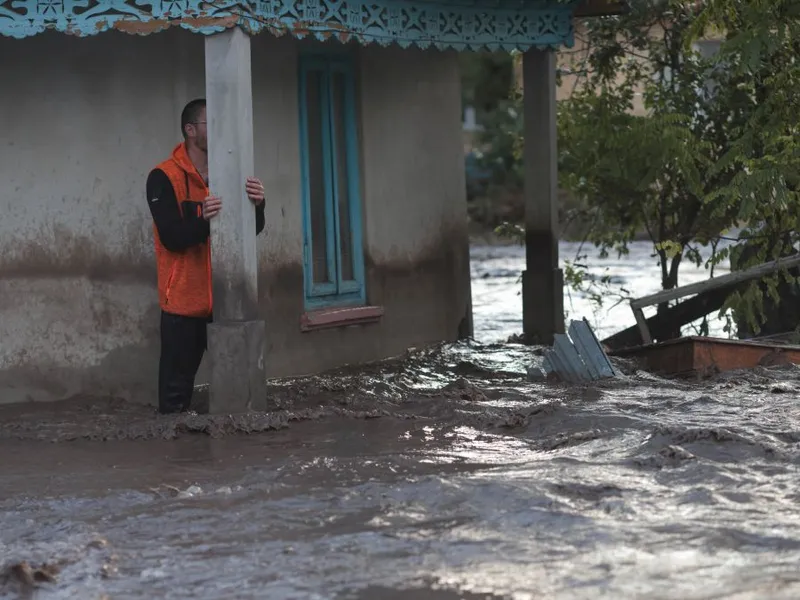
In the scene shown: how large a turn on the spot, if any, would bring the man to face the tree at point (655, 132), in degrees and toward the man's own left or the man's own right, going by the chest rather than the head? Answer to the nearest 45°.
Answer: approximately 90° to the man's own left

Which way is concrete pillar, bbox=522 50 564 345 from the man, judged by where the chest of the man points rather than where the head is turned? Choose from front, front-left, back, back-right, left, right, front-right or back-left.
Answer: left

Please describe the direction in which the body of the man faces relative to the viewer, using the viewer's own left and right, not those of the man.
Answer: facing the viewer and to the right of the viewer

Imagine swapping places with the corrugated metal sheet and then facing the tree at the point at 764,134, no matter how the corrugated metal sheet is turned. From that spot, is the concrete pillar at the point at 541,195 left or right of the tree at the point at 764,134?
left

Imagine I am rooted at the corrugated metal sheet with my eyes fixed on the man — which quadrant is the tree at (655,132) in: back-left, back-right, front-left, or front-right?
back-right

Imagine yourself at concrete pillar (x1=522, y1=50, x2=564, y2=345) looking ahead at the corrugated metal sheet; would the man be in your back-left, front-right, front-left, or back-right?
front-right

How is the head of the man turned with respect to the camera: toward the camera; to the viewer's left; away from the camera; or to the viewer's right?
to the viewer's right

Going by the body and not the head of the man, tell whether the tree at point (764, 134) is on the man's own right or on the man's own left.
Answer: on the man's own left
